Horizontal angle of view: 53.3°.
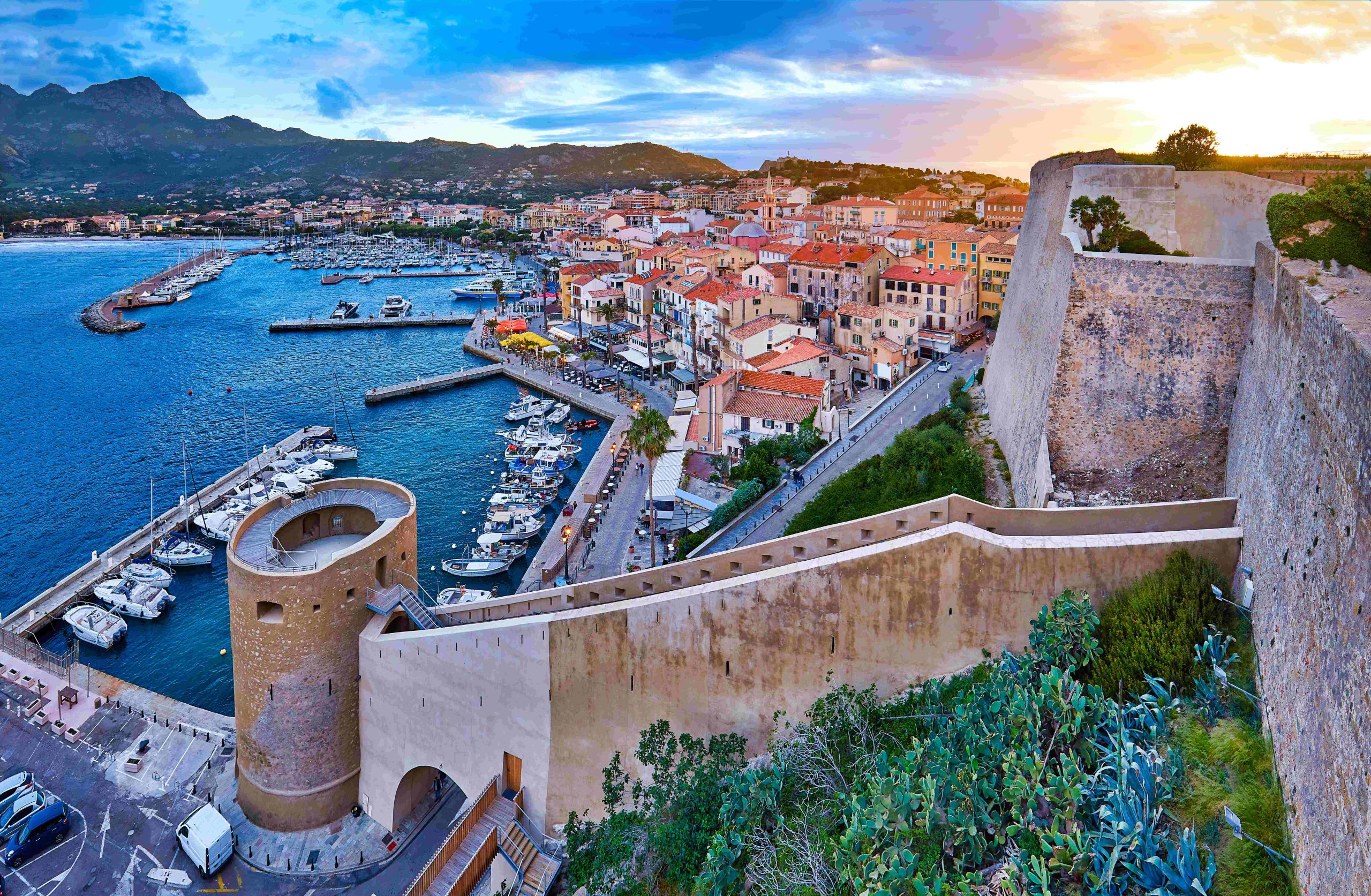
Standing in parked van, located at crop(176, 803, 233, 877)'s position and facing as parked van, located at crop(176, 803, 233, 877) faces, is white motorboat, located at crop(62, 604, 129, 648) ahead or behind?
ahead

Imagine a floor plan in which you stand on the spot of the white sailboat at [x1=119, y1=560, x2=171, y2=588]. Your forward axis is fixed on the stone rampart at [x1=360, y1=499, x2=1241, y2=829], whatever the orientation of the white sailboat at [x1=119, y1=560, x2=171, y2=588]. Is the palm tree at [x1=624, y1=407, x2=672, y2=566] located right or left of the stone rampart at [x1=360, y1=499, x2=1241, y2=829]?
left

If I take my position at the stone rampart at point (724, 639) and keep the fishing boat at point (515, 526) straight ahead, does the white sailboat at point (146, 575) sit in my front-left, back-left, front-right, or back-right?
front-left

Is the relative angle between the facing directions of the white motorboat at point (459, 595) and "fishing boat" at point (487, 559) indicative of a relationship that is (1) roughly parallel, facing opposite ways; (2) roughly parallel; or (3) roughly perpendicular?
roughly parallel
